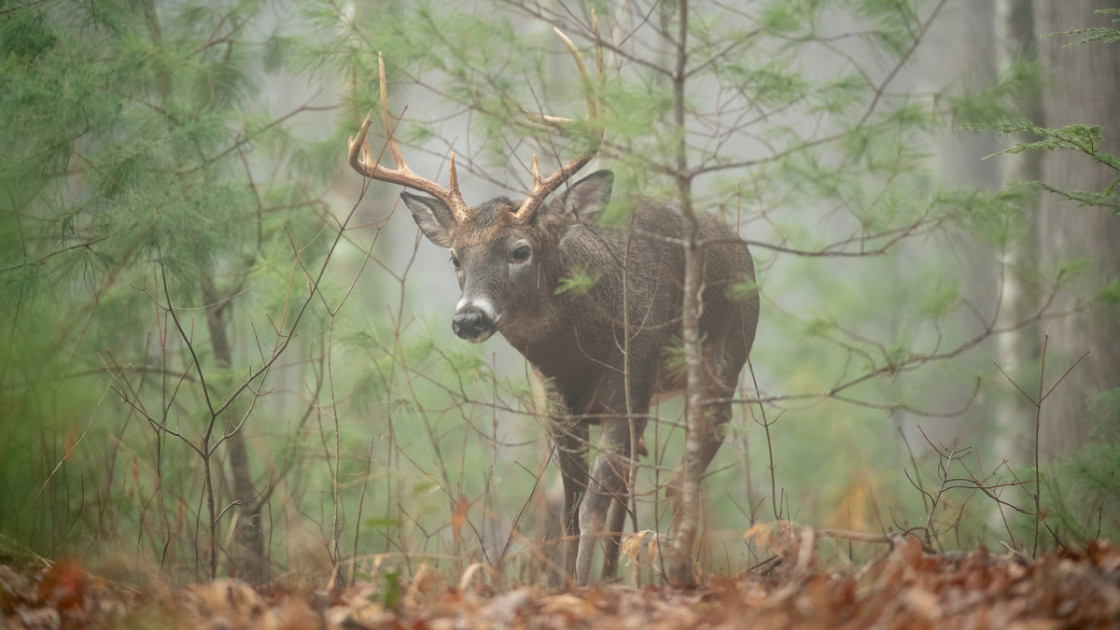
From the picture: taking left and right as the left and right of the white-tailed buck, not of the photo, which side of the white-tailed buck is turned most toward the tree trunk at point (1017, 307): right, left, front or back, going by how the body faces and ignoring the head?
back

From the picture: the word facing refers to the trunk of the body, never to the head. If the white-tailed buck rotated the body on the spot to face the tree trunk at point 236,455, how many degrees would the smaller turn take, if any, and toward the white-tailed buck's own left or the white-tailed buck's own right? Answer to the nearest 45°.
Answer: approximately 90° to the white-tailed buck's own right

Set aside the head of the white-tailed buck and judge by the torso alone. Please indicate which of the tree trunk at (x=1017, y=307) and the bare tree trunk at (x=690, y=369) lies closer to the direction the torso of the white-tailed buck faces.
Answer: the bare tree trunk

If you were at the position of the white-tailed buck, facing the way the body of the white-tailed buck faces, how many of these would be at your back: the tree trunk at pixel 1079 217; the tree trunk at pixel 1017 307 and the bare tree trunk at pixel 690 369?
2

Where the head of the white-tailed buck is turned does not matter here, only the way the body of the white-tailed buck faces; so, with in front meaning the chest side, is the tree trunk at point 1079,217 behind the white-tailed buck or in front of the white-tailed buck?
behind

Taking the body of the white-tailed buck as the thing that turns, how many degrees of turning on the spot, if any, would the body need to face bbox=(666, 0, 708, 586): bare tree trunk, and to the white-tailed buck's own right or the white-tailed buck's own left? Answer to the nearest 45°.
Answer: approximately 45° to the white-tailed buck's own left

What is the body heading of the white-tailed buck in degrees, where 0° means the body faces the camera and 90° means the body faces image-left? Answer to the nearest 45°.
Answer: approximately 45°
